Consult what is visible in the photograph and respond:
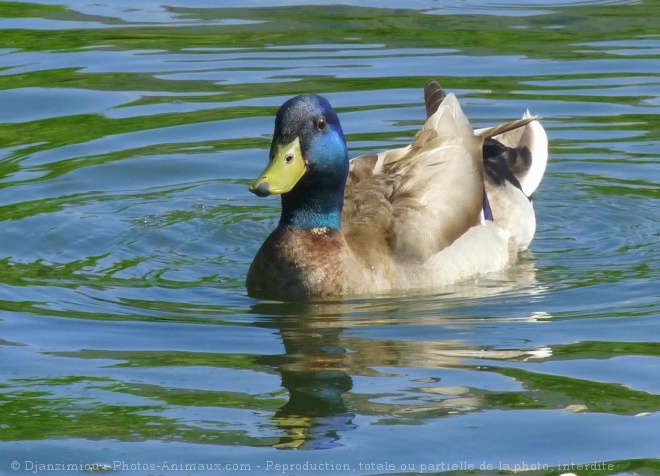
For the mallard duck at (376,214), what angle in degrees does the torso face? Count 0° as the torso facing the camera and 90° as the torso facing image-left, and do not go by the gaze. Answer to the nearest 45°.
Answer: approximately 45°
